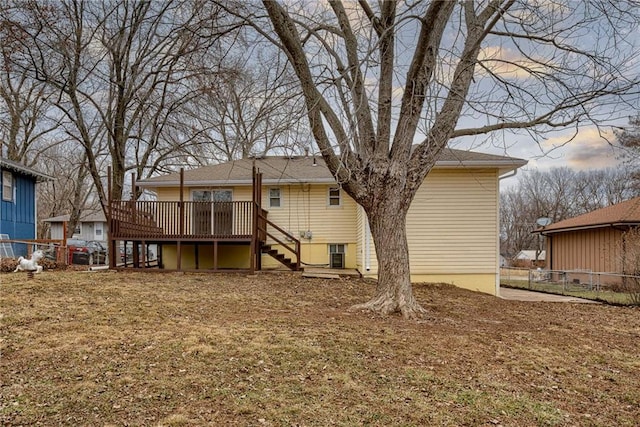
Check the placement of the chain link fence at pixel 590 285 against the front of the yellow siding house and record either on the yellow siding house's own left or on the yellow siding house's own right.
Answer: on the yellow siding house's own right

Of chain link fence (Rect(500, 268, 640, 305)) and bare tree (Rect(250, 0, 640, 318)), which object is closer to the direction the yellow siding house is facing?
the chain link fence

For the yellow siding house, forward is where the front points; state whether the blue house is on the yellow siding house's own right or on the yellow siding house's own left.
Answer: on the yellow siding house's own left

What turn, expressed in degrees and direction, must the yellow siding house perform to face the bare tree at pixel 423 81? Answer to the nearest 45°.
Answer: approximately 180°

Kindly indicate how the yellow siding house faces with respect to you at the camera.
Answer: facing away from the viewer
